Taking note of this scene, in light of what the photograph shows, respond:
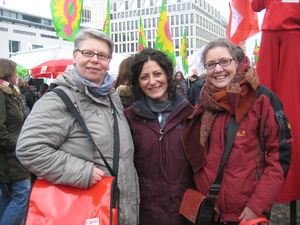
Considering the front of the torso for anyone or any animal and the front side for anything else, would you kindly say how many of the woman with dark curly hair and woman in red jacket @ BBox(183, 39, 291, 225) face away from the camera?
0

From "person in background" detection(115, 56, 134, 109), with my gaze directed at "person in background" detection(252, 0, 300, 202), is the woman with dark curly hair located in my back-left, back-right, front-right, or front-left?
front-right

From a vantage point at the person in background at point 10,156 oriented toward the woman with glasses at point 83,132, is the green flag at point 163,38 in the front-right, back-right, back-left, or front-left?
back-left

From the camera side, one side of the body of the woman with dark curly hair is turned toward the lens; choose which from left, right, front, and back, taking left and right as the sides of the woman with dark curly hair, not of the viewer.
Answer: front

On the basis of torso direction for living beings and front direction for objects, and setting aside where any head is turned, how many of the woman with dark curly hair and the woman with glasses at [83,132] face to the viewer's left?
0

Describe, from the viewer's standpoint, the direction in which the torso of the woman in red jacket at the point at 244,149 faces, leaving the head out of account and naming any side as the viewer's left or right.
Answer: facing the viewer and to the left of the viewer

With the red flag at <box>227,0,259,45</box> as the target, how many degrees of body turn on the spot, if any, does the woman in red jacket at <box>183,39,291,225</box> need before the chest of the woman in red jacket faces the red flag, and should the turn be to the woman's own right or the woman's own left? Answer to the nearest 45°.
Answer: approximately 135° to the woman's own right

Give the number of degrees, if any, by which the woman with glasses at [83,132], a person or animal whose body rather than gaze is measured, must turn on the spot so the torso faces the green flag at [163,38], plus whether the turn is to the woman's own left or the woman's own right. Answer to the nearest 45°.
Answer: approximately 135° to the woman's own left

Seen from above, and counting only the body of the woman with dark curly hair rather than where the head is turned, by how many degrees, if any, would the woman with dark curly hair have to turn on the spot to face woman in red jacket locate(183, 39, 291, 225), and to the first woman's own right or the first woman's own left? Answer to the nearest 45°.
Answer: approximately 45° to the first woman's own left

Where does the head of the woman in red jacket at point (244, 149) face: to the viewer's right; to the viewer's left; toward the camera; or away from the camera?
toward the camera

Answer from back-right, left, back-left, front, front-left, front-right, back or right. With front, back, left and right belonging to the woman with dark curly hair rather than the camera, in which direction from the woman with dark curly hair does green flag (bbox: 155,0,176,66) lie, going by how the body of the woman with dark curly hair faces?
back

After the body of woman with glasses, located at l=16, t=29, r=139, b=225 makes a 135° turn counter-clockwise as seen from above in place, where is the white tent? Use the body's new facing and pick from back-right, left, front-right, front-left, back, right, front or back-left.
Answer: front

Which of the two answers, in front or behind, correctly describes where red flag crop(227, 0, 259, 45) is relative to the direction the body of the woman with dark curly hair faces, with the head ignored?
behind

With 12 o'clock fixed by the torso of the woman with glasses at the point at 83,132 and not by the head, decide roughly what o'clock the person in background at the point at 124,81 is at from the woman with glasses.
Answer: The person in background is roughly at 8 o'clock from the woman with glasses.

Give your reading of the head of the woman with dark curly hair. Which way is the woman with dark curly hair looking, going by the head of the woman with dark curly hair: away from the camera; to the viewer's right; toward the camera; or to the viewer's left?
toward the camera
